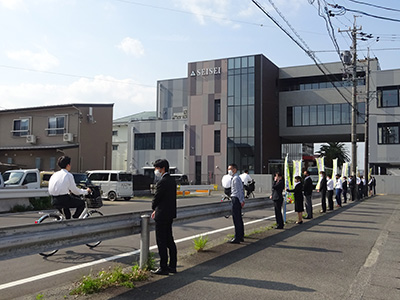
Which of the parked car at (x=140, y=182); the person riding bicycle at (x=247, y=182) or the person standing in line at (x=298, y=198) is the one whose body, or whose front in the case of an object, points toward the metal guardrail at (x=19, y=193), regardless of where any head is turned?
the person standing in line

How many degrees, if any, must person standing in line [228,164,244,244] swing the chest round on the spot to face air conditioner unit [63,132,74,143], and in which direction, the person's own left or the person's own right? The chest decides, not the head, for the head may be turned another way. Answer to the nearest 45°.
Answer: approximately 45° to the person's own right

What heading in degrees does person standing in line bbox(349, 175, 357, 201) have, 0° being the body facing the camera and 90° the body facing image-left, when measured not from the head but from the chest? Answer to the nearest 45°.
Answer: approximately 90°

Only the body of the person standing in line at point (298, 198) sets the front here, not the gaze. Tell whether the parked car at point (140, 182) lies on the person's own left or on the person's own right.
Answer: on the person's own right

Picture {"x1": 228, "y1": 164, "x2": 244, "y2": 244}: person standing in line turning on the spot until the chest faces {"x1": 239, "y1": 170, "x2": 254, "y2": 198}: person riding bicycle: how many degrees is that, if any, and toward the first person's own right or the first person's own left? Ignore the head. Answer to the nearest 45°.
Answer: approximately 90° to the first person's own right

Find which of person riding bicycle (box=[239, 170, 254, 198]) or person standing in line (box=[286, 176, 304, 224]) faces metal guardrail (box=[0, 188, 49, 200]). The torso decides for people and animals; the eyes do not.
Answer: the person standing in line

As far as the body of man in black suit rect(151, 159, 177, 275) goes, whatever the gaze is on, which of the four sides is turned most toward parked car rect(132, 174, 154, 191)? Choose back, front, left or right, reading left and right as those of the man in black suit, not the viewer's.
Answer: right

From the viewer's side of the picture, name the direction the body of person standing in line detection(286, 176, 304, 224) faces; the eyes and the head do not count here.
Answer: to the viewer's left

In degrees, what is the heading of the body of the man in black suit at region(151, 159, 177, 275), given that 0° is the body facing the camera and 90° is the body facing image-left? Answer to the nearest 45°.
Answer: approximately 90°

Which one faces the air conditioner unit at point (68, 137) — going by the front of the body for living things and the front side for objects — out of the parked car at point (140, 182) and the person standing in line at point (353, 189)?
the person standing in line

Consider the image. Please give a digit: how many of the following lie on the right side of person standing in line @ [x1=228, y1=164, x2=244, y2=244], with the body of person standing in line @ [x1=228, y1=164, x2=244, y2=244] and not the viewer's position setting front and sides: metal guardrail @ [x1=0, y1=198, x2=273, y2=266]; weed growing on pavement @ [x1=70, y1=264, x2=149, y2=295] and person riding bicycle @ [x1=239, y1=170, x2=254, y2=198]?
1
